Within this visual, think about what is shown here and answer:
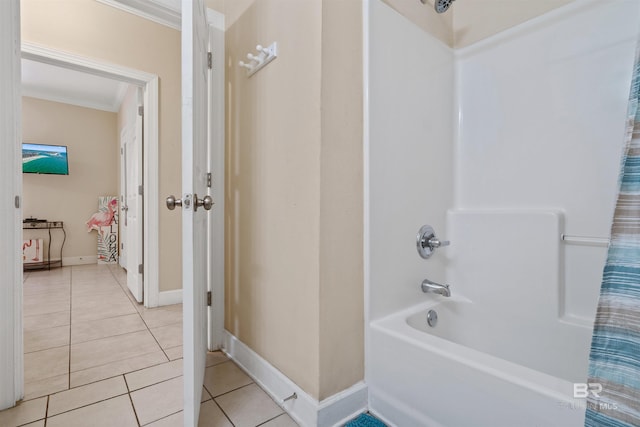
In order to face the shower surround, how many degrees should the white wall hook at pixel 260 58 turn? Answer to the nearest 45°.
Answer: approximately 135° to its left

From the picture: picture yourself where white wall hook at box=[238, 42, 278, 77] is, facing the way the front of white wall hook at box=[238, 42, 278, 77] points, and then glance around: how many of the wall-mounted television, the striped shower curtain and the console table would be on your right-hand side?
2

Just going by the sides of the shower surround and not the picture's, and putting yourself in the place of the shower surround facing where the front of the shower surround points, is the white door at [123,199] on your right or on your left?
on your right

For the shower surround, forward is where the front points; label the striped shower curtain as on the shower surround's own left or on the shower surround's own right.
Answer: on the shower surround's own left

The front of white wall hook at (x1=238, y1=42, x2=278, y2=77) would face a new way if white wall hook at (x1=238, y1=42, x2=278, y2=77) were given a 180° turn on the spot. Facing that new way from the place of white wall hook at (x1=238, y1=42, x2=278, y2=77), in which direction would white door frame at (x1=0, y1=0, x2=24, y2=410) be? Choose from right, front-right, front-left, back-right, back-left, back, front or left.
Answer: back-left

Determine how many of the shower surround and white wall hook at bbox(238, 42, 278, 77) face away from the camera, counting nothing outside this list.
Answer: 0

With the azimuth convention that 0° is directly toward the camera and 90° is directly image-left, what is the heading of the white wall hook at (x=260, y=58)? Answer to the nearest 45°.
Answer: approximately 45°

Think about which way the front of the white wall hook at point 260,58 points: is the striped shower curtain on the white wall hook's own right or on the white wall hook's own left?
on the white wall hook's own left

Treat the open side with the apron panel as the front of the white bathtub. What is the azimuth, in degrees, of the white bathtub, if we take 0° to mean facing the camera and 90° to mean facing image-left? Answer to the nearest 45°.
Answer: approximately 45°

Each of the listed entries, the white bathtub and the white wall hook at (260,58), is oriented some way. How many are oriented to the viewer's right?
0
